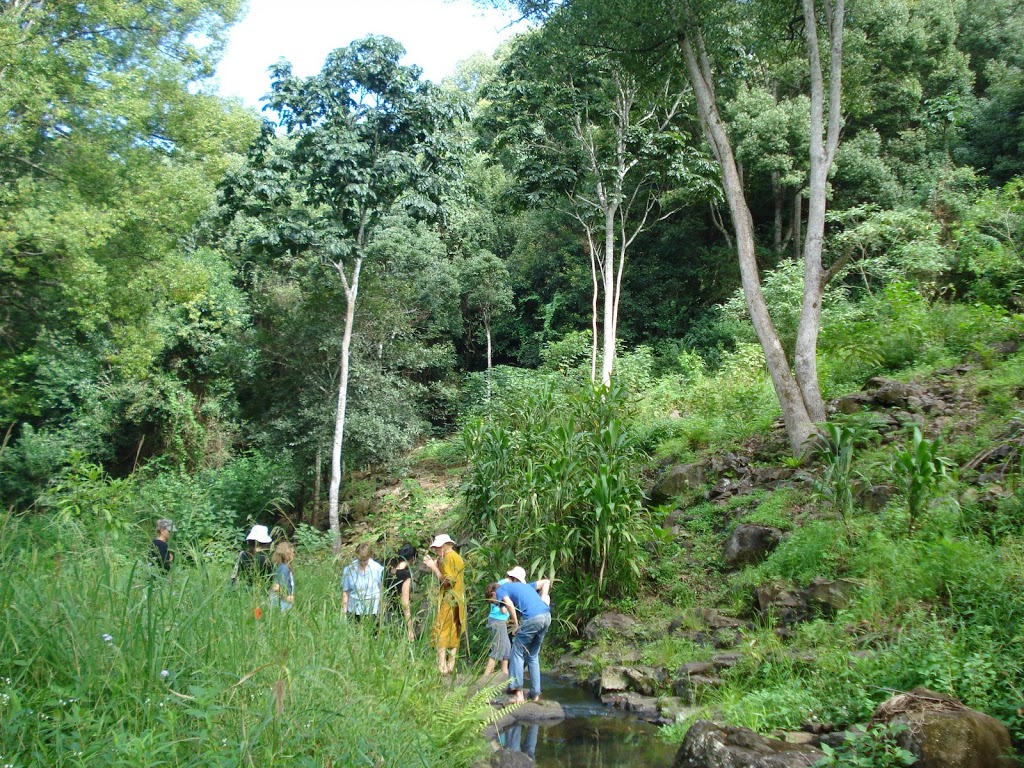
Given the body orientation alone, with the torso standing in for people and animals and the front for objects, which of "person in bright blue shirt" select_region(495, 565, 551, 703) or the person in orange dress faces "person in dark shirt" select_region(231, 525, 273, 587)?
the person in orange dress

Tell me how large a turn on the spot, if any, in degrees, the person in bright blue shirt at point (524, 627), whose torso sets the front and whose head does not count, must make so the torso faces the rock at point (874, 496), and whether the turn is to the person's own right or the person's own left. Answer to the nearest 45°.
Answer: approximately 135° to the person's own right

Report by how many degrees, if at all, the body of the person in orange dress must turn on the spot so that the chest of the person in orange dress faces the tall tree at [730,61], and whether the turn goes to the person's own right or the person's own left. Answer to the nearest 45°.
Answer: approximately 135° to the person's own right

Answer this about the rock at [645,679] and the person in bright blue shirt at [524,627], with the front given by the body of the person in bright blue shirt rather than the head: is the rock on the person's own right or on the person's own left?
on the person's own right

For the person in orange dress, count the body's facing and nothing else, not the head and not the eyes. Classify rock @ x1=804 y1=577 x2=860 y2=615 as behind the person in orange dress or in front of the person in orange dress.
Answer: behind

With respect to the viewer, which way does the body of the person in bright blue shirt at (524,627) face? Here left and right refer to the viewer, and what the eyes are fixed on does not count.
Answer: facing away from the viewer and to the left of the viewer

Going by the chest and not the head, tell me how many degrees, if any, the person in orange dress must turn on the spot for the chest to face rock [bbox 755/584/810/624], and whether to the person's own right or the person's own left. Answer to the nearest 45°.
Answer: approximately 135° to the person's own right

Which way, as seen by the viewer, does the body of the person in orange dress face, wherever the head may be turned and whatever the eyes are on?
to the viewer's left
